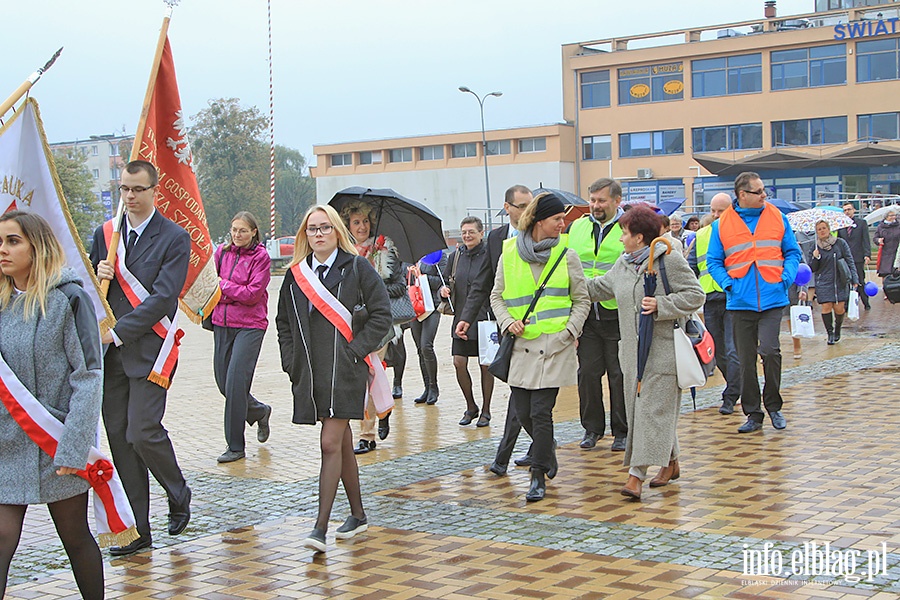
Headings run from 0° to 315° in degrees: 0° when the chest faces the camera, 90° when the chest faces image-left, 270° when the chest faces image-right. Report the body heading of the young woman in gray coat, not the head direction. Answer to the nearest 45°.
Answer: approximately 45°

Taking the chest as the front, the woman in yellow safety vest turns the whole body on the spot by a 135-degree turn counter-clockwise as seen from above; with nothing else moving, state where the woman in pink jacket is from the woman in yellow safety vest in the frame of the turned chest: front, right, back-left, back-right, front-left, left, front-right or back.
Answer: left

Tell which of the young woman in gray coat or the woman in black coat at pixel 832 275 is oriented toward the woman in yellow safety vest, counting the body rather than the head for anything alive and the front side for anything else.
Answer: the woman in black coat

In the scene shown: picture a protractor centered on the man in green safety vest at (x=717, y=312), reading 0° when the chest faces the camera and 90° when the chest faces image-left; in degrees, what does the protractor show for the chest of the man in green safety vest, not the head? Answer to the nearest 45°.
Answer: approximately 45°

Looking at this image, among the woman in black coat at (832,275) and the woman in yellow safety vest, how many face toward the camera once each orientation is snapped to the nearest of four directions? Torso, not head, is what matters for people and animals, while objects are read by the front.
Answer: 2

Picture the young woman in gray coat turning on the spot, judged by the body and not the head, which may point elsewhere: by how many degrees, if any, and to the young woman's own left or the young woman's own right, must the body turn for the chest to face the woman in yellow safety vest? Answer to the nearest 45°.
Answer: approximately 180°

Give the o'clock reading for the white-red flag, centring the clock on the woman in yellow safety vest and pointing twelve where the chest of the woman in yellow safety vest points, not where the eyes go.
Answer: The white-red flag is roughly at 2 o'clock from the woman in yellow safety vest.

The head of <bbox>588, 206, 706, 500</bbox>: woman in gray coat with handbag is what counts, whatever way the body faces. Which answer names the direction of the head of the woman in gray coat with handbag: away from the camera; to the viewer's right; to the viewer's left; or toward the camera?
to the viewer's left
